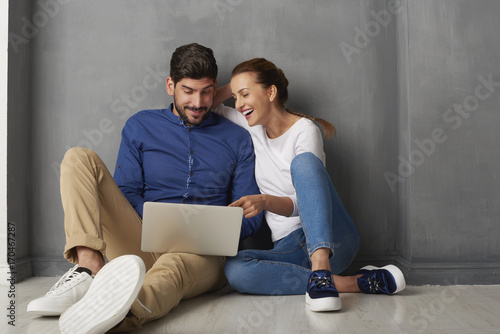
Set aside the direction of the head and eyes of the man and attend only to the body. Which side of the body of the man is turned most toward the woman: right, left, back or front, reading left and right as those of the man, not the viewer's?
left

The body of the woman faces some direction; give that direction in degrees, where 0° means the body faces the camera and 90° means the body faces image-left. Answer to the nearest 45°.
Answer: approximately 45°

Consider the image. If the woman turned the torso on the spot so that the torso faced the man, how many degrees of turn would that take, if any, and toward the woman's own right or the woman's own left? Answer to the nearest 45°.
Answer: approximately 45° to the woman's own right
